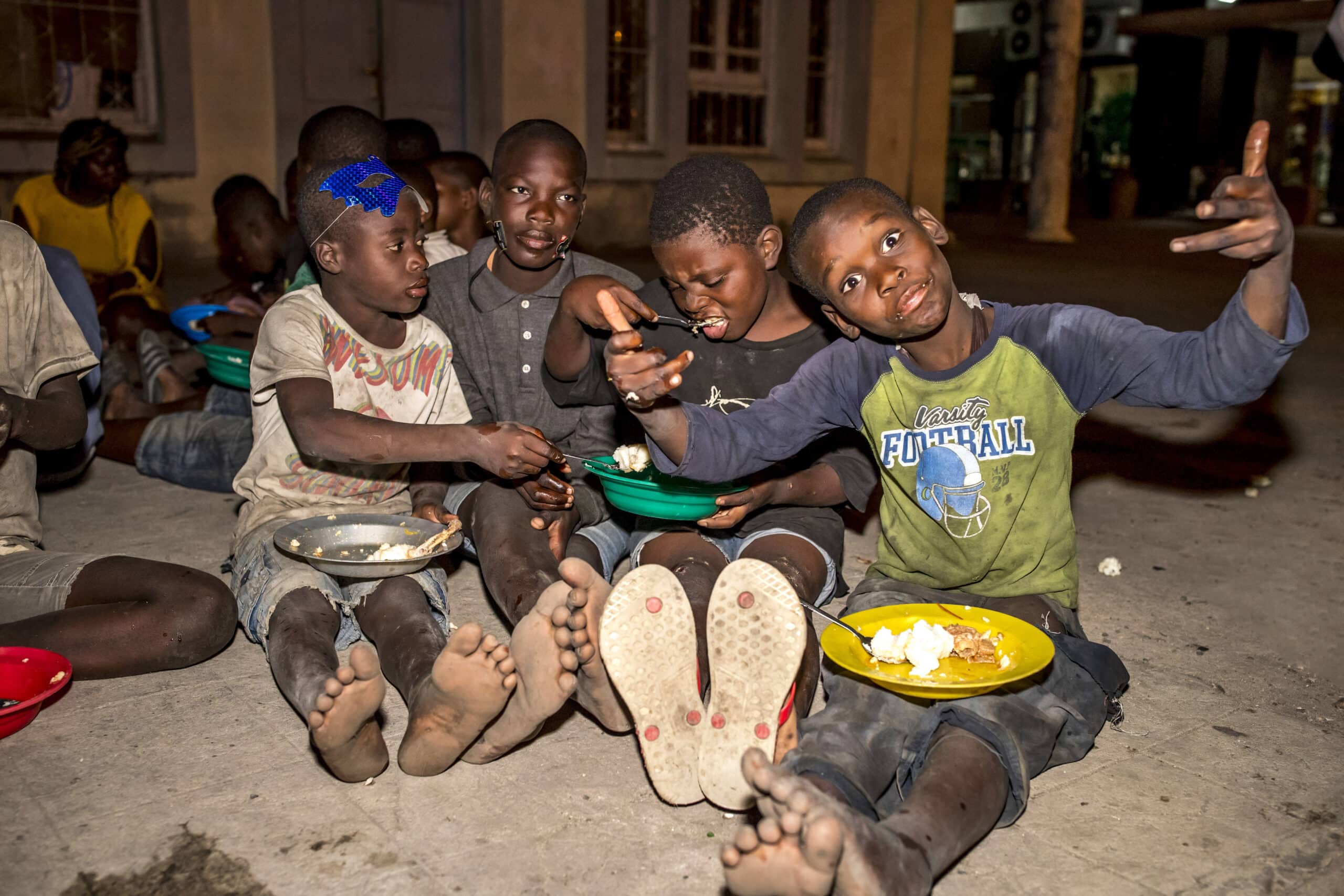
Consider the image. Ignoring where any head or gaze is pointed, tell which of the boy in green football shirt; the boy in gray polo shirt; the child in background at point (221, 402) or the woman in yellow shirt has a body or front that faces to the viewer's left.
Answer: the child in background

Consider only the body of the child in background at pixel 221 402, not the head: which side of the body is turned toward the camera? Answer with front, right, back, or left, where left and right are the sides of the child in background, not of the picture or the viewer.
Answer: left

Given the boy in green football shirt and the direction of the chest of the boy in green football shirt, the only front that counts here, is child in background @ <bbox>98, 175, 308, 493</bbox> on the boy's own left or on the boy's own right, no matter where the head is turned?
on the boy's own right

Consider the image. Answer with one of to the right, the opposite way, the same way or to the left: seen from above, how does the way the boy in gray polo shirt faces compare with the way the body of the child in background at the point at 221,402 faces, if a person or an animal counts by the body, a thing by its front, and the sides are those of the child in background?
to the left

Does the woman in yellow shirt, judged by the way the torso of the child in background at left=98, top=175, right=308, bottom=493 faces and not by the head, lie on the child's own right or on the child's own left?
on the child's own right

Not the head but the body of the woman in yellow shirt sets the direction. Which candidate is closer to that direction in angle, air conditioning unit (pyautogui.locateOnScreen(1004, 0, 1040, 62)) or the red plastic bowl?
the red plastic bowl

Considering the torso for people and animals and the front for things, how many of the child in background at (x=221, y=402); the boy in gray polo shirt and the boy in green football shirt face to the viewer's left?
1

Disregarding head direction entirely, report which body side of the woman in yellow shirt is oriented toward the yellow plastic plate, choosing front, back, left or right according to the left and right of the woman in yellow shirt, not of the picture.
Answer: front

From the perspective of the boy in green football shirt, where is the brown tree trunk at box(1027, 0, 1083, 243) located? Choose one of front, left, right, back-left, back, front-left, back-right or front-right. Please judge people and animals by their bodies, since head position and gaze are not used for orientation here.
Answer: back

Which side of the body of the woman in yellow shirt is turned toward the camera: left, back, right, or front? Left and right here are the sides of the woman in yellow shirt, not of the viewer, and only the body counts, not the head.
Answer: front

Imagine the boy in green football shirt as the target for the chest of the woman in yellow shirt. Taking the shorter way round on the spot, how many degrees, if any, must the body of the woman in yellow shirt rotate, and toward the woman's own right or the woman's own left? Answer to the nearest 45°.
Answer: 0° — they already face them

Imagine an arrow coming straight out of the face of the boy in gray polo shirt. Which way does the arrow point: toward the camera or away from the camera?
toward the camera

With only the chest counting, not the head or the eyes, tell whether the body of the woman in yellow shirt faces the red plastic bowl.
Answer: yes
